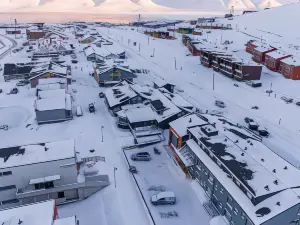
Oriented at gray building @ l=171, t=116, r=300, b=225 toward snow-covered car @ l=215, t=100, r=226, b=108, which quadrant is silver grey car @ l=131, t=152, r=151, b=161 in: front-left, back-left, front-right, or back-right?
front-left

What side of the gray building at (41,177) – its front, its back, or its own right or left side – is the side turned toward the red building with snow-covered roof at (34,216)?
front

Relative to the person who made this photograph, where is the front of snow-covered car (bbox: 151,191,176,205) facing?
facing to the left of the viewer

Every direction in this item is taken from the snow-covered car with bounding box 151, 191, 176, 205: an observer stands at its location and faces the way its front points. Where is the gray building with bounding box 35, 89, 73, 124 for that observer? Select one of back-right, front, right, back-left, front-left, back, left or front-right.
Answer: front-right

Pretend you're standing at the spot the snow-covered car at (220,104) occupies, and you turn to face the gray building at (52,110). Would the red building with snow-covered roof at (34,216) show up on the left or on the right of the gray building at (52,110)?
left

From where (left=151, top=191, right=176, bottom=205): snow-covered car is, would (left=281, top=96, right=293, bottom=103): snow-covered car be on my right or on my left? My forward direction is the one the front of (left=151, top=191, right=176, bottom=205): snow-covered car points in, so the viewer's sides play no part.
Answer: on my right

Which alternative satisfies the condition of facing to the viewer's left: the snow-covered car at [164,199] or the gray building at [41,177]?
the snow-covered car

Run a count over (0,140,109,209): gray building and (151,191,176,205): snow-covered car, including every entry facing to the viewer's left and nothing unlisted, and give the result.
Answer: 1

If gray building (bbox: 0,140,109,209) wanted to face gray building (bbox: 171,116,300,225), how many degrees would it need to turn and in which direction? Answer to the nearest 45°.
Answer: approximately 45° to its left

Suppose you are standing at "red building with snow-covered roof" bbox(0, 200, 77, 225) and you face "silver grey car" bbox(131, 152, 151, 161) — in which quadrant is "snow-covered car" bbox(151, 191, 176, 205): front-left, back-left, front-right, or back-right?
front-right

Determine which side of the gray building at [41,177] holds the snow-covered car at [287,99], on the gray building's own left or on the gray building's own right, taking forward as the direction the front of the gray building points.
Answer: on the gray building's own left

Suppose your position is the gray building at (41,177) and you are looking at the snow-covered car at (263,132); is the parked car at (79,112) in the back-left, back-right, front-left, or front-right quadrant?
front-left

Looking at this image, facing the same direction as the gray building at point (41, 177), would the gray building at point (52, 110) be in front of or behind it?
behind

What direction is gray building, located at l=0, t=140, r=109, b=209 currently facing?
toward the camera

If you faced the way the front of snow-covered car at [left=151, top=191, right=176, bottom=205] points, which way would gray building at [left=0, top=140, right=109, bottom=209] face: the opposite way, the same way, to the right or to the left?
to the left
